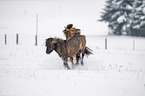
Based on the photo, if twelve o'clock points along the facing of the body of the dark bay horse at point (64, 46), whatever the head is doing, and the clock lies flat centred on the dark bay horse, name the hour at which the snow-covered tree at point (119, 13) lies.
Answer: The snow-covered tree is roughly at 5 o'clock from the dark bay horse.

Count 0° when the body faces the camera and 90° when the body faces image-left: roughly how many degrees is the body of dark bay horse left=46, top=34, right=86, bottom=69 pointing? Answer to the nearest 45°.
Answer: approximately 45°

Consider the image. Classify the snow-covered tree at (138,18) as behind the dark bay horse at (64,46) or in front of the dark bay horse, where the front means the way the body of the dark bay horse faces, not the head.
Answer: behind
